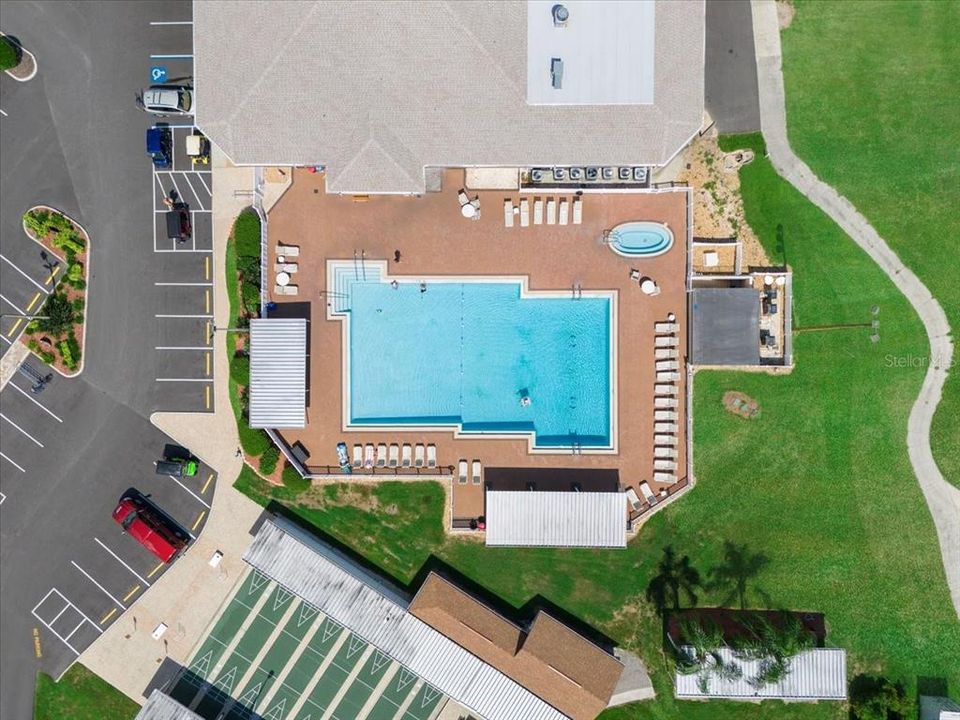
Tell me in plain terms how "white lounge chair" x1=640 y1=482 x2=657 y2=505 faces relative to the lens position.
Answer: facing away from the viewer and to the left of the viewer

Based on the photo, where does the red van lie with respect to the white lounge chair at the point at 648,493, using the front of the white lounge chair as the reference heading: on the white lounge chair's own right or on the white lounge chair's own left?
on the white lounge chair's own left

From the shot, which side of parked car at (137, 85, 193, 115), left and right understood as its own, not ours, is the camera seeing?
right

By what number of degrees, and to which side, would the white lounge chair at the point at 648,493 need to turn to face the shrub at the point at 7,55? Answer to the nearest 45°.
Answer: approximately 45° to its left

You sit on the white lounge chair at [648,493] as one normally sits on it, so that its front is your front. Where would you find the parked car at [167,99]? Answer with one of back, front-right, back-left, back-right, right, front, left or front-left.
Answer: front-left

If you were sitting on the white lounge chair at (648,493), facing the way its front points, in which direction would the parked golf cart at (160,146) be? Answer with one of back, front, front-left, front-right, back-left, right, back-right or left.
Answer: front-left
